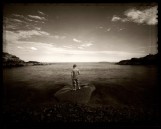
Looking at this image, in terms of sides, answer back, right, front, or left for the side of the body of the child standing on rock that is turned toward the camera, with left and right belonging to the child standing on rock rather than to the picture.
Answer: back

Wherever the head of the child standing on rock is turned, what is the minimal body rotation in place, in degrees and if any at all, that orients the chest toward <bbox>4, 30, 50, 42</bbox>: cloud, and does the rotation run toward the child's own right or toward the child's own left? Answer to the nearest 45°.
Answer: approximately 90° to the child's own left

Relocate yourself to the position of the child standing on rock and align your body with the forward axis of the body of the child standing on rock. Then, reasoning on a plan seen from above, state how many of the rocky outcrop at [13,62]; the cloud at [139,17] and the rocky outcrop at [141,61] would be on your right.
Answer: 2

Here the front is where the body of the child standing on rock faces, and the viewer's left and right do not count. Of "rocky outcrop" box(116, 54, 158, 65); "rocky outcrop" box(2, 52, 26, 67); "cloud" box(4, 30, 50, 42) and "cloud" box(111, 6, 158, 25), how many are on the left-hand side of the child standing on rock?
2

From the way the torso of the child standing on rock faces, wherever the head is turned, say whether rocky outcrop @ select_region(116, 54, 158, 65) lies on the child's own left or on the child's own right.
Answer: on the child's own right

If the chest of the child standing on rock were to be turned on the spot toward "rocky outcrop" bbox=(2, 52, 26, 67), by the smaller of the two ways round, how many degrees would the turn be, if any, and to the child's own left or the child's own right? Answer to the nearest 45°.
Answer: approximately 90° to the child's own left
